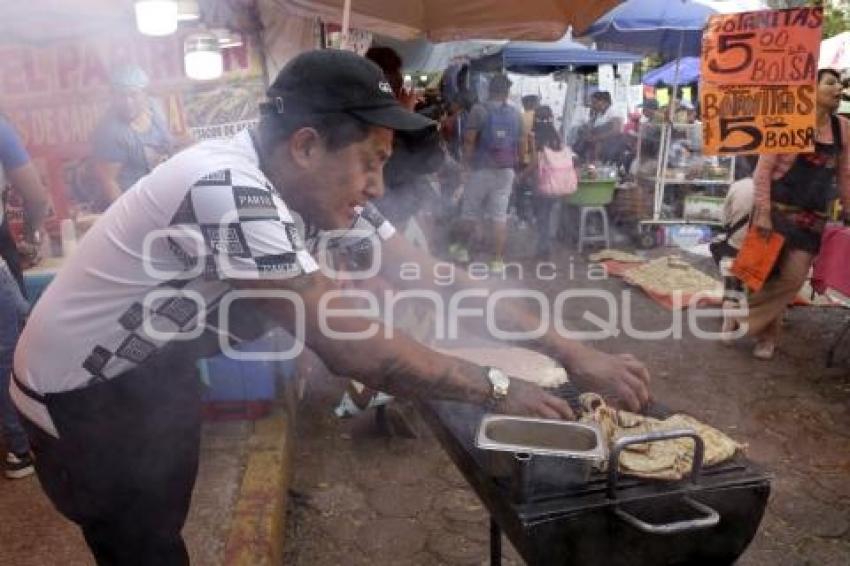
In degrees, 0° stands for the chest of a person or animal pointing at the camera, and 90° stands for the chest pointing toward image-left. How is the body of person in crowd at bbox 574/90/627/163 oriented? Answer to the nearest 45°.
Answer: approximately 0°

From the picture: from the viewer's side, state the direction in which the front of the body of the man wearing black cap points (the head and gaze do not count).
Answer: to the viewer's right

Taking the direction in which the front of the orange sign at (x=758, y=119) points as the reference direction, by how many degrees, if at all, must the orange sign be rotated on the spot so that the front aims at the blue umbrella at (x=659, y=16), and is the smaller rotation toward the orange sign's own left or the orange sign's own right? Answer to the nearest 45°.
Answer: approximately 180°

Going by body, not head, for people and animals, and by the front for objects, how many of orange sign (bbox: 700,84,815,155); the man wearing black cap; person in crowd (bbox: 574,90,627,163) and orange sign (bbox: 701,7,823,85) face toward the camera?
3

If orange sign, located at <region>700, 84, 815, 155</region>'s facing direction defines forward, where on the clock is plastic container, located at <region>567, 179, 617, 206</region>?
The plastic container is roughly at 5 o'clock from the orange sign.

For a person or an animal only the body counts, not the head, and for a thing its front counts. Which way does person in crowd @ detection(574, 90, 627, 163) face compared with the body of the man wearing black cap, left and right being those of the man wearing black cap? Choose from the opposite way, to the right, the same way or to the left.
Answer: to the right

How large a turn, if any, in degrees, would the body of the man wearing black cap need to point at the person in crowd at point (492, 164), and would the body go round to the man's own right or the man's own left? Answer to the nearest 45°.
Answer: approximately 90° to the man's own left

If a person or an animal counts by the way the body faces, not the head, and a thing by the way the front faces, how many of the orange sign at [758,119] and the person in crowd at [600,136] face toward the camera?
2
